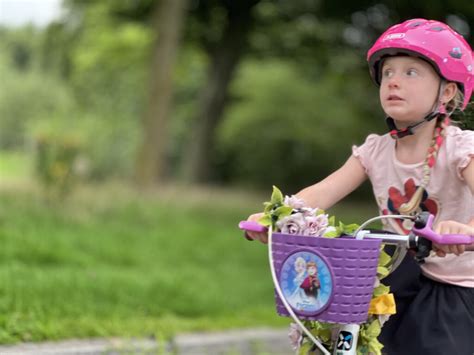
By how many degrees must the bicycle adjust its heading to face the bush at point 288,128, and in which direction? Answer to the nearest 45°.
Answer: approximately 135° to its right

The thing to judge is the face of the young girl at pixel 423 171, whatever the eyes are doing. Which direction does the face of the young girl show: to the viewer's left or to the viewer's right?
to the viewer's left

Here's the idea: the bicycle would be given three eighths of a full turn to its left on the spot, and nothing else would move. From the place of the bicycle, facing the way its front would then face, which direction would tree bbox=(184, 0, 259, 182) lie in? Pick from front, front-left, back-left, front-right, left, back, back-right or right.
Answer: left

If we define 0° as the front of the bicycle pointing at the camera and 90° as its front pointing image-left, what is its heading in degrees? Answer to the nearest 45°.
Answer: approximately 45°

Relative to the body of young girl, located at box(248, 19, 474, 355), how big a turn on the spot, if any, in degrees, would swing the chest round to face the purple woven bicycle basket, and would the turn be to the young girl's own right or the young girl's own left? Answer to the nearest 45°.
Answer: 0° — they already face it

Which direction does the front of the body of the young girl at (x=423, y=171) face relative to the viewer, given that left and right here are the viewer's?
facing the viewer and to the left of the viewer

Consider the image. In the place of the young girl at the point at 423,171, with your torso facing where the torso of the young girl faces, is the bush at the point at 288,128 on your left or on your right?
on your right

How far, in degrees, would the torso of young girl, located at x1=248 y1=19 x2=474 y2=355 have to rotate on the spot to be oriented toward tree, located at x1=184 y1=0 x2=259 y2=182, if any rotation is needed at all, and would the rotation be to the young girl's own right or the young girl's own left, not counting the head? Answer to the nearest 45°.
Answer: approximately 135° to the young girl's own right
